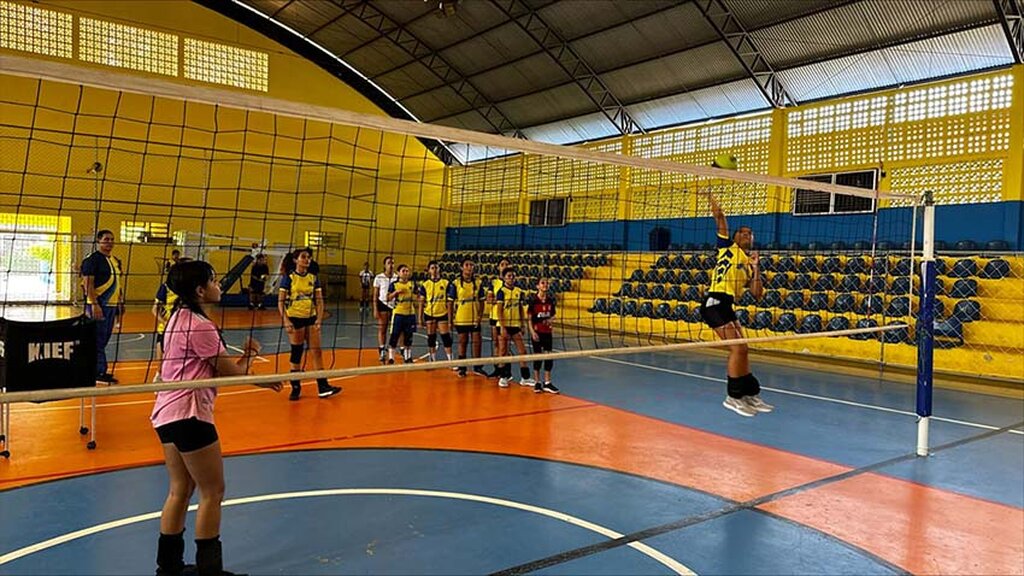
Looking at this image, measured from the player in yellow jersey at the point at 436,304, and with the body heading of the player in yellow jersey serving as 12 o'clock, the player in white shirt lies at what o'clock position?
The player in white shirt is roughly at 4 o'clock from the player in yellow jersey.

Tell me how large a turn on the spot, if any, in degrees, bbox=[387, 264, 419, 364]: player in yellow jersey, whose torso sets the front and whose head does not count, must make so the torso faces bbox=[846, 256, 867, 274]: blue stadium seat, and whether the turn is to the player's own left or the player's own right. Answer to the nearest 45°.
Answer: approximately 90° to the player's own left

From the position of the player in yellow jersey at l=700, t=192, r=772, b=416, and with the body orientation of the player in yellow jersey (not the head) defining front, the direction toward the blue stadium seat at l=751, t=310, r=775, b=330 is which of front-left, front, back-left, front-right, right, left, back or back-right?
back-left

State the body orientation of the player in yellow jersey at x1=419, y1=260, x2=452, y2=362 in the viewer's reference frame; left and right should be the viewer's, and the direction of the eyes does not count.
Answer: facing the viewer

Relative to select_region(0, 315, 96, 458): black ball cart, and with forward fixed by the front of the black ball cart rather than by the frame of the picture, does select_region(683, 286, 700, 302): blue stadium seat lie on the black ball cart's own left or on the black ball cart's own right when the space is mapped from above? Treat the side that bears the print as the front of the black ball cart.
on the black ball cart's own left

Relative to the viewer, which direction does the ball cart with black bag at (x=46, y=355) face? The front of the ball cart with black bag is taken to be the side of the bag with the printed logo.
toward the camera

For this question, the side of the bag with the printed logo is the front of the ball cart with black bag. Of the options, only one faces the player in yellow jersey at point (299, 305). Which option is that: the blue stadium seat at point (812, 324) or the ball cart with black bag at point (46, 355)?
the blue stadium seat

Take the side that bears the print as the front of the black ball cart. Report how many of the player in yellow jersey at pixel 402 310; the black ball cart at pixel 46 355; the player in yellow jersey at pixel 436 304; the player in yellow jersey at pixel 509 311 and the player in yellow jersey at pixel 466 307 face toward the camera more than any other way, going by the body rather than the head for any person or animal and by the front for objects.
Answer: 5

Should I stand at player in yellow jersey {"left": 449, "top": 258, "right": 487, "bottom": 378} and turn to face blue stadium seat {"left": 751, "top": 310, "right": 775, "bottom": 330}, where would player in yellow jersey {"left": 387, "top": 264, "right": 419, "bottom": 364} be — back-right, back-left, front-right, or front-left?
back-left

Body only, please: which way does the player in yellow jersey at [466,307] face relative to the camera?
toward the camera

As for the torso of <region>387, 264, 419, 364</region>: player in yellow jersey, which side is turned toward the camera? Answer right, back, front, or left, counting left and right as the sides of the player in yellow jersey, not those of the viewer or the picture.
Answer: front

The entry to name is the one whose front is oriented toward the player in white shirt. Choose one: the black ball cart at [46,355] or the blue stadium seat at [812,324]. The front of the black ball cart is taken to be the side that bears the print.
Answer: the blue stadium seat

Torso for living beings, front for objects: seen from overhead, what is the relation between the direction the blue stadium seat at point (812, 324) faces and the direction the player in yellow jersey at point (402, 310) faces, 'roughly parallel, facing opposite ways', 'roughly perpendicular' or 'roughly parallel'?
roughly perpendicular

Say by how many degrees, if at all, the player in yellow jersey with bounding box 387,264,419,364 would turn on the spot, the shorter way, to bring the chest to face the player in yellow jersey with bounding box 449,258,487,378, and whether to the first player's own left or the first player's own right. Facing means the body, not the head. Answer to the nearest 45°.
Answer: approximately 90° to the first player's own left

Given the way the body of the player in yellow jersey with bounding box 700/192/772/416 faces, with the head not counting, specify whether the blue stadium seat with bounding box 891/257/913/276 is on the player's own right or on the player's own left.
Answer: on the player's own left
